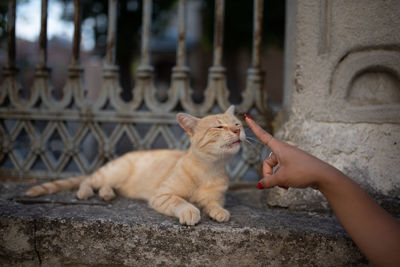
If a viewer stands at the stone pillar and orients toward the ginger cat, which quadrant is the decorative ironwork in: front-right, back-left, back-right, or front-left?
front-right

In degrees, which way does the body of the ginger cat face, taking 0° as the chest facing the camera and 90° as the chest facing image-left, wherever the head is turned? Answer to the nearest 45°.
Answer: approximately 315°

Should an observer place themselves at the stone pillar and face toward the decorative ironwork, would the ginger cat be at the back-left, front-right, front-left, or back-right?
front-left
